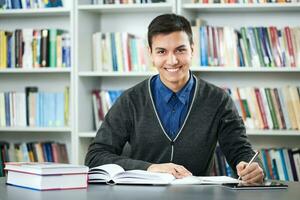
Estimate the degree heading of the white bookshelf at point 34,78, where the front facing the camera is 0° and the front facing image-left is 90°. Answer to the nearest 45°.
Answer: approximately 0°

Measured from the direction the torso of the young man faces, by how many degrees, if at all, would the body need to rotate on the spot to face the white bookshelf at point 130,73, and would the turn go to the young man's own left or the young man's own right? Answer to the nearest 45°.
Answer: approximately 180°

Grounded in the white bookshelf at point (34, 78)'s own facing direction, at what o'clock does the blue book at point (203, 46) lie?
The blue book is roughly at 10 o'clock from the white bookshelf.

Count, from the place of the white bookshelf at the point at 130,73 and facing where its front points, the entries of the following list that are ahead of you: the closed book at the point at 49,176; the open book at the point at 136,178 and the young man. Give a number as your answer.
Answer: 3

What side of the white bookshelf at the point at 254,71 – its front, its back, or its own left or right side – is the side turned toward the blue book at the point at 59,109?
right

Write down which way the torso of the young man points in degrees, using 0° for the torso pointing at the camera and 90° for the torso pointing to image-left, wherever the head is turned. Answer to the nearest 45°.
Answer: approximately 0°
